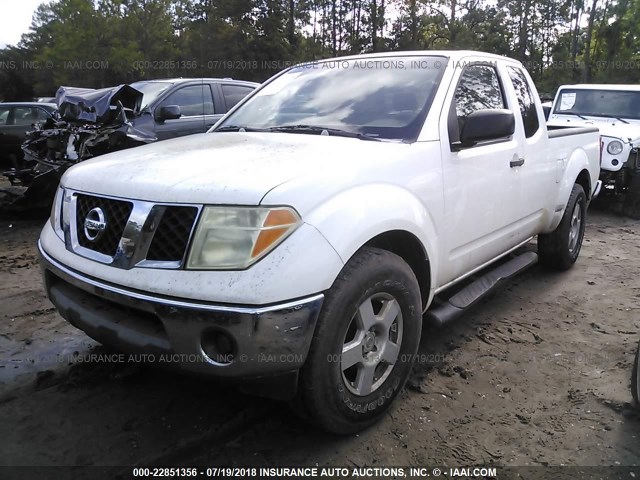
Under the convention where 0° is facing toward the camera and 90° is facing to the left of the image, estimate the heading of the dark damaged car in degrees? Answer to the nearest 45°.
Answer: approximately 45°

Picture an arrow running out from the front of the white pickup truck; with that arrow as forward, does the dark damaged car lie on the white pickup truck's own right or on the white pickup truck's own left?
on the white pickup truck's own right

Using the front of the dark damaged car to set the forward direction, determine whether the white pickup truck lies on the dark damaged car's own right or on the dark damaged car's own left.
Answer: on the dark damaged car's own left

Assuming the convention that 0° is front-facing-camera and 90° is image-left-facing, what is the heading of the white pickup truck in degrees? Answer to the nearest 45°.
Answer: approximately 45°
